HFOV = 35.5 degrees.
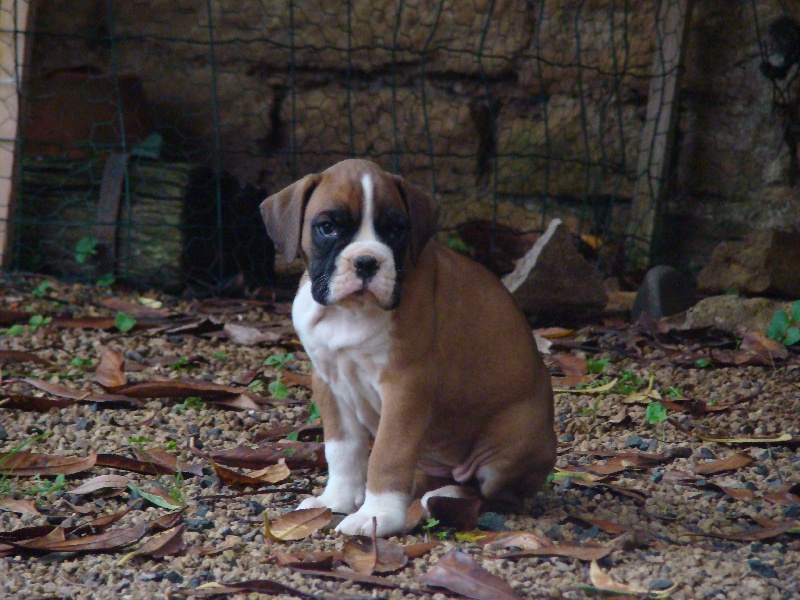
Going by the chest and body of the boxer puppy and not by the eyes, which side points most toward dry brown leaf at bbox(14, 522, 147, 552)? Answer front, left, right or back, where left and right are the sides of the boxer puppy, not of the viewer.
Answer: front

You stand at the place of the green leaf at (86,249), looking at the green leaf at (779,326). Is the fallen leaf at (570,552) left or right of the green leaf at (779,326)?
right

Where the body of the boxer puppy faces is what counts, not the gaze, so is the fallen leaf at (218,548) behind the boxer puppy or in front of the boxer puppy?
in front

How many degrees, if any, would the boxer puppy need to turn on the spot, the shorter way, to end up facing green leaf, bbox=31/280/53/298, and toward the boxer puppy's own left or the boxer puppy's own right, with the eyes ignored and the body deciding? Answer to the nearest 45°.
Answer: approximately 90° to the boxer puppy's own right

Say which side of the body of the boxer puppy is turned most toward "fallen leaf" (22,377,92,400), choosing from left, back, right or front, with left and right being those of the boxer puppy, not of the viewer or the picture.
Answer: right

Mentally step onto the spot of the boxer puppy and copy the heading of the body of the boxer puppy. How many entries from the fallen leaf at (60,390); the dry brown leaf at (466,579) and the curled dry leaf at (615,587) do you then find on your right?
1

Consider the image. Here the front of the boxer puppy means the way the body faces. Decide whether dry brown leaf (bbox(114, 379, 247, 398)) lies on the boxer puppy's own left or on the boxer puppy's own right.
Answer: on the boxer puppy's own right

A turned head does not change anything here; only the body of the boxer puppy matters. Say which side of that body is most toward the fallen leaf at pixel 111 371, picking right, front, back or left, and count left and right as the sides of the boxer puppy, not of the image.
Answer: right

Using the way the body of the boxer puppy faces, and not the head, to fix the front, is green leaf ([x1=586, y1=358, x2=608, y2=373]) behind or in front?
behind

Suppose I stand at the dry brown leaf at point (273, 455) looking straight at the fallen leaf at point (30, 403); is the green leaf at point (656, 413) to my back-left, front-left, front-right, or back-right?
back-right

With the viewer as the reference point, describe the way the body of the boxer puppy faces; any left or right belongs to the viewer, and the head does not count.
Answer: facing the viewer and to the left of the viewer

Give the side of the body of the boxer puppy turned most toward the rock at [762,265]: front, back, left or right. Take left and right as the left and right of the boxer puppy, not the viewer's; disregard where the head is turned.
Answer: back

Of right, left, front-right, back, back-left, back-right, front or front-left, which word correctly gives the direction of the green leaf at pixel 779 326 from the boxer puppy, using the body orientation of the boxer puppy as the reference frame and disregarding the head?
back

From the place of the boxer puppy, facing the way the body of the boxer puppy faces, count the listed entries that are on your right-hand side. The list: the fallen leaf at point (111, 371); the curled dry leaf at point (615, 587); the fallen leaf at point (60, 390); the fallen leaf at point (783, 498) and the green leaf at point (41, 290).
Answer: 3

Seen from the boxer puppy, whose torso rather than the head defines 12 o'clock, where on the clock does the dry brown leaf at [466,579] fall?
The dry brown leaf is roughly at 10 o'clock from the boxer puppy.

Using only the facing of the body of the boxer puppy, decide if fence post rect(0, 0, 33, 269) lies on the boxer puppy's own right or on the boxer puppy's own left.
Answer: on the boxer puppy's own right
